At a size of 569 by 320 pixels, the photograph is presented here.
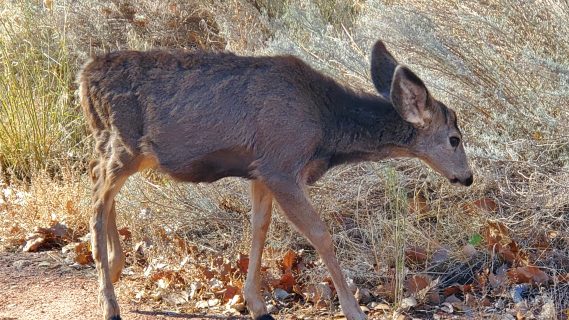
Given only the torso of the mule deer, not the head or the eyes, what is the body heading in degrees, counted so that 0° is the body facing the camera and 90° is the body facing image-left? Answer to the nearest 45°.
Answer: approximately 270°

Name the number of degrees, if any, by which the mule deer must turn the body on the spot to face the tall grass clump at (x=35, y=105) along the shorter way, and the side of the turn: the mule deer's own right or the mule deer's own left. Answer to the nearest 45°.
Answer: approximately 135° to the mule deer's own left

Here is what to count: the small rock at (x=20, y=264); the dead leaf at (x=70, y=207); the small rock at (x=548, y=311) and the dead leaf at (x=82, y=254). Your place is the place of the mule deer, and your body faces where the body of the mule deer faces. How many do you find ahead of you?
1

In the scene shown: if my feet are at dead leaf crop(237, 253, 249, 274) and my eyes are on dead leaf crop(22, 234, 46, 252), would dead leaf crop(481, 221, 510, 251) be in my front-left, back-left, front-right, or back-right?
back-right

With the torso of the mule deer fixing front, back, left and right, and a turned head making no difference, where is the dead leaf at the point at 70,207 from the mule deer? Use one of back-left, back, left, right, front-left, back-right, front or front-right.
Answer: back-left

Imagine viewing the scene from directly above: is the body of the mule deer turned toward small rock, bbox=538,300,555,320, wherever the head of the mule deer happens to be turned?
yes

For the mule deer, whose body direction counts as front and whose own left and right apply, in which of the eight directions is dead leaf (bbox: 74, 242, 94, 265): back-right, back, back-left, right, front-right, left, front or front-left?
back-left

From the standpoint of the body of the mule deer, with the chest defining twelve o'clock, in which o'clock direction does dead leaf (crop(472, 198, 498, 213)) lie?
The dead leaf is roughly at 11 o'clock from the mule deer.

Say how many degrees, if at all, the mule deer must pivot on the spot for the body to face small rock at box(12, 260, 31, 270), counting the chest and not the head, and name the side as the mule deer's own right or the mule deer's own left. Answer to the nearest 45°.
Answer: approximately 135° to the mule deer's own left

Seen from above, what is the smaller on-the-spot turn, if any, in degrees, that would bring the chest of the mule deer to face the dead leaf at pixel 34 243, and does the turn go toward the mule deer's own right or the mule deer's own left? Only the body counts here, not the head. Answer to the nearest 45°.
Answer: approximately 135° to the mule deer's own left
